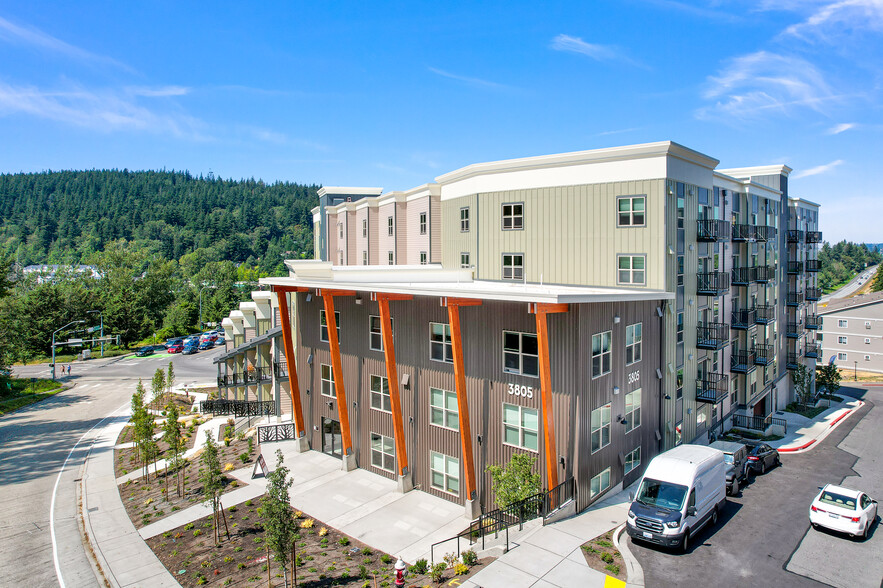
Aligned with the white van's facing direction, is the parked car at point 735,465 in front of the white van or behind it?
behind

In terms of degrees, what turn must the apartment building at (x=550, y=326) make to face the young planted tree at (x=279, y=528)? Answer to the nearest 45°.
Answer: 0° — it already faces it

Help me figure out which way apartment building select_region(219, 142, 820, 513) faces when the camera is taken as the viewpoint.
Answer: facing the viewer and to the left of the viewer

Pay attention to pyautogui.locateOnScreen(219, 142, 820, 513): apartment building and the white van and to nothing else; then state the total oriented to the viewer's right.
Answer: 0

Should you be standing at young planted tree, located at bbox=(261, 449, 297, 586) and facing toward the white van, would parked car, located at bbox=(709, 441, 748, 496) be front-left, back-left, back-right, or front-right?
front-left

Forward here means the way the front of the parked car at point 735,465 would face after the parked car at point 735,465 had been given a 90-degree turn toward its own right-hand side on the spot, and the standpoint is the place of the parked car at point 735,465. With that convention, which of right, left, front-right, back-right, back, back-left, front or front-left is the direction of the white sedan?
back

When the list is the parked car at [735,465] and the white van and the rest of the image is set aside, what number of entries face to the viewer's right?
0

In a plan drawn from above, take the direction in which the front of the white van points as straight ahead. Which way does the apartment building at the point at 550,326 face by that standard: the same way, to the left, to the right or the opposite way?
the same way

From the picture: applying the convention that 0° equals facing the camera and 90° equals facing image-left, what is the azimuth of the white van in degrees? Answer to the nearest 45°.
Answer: approximately 45°

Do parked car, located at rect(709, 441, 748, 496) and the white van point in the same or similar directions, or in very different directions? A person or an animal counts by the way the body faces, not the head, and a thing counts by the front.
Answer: same or similar directions

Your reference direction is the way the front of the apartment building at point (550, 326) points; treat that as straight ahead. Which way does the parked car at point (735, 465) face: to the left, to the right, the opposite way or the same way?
the same way

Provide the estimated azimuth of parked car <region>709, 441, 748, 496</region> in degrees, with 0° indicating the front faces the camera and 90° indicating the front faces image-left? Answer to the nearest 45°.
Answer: approximately 45°

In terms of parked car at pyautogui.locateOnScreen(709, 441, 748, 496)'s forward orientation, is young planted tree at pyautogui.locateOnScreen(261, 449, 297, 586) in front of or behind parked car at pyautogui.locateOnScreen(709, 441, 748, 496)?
in front
